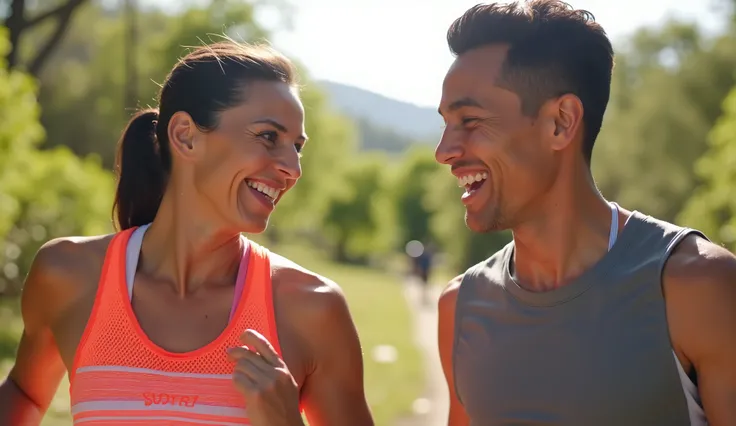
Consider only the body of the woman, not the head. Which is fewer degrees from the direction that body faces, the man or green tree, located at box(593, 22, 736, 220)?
the man

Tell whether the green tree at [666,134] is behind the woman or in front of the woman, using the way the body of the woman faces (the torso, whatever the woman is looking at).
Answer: behind

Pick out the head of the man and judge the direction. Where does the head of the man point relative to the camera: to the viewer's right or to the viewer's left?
to the viewer's left

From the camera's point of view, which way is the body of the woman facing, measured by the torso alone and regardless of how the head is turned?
toward the camera

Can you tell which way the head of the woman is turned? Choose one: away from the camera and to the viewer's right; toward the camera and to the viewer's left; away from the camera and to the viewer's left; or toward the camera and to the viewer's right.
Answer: toward the camera and to the viewer's right

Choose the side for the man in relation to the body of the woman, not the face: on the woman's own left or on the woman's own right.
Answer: on the woman's own left
